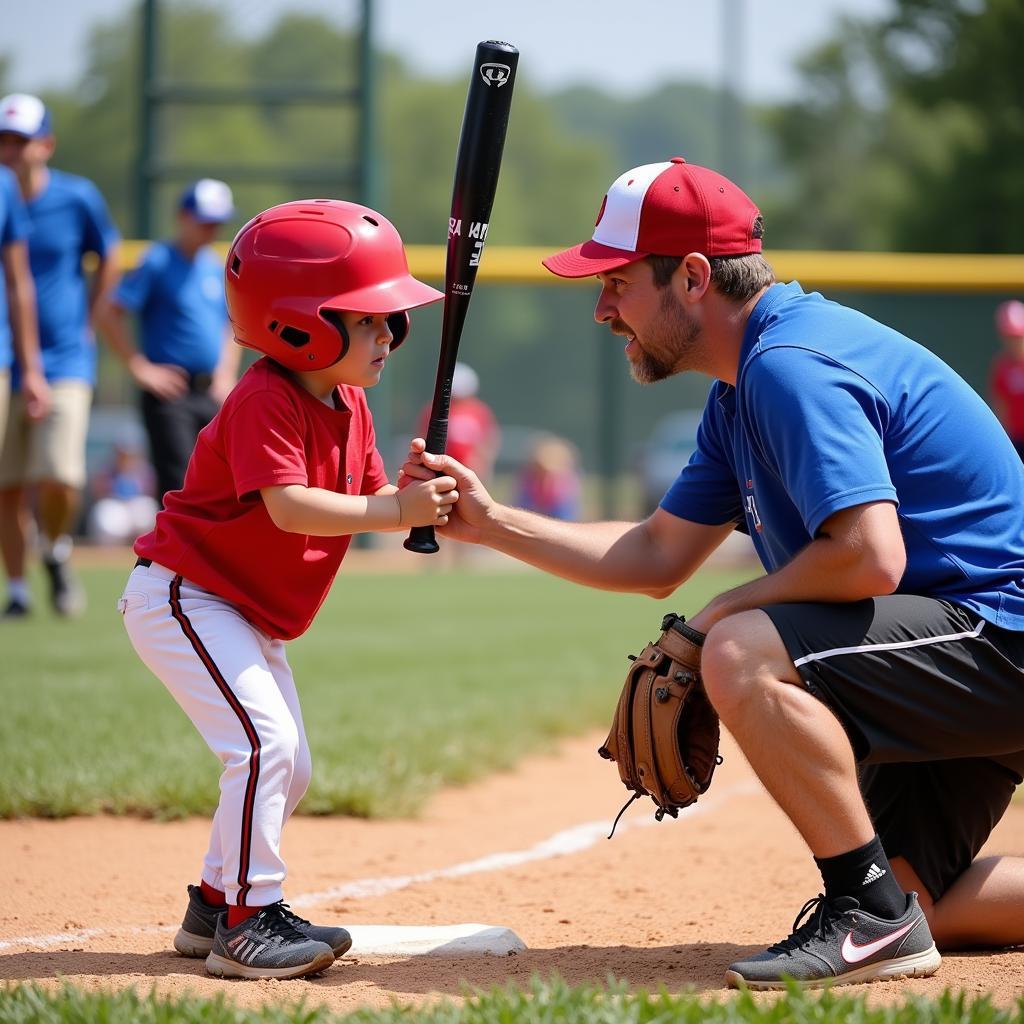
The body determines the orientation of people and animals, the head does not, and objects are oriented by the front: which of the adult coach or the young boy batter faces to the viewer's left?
the adult coach

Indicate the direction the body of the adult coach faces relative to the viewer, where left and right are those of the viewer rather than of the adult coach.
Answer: facing to the left of the viewer

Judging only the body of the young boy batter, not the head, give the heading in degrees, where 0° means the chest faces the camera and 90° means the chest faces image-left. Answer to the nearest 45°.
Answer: approximately 270°

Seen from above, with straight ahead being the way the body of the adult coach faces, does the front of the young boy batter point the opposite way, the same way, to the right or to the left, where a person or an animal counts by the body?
the opposite way

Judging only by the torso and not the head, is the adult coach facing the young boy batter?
yes
